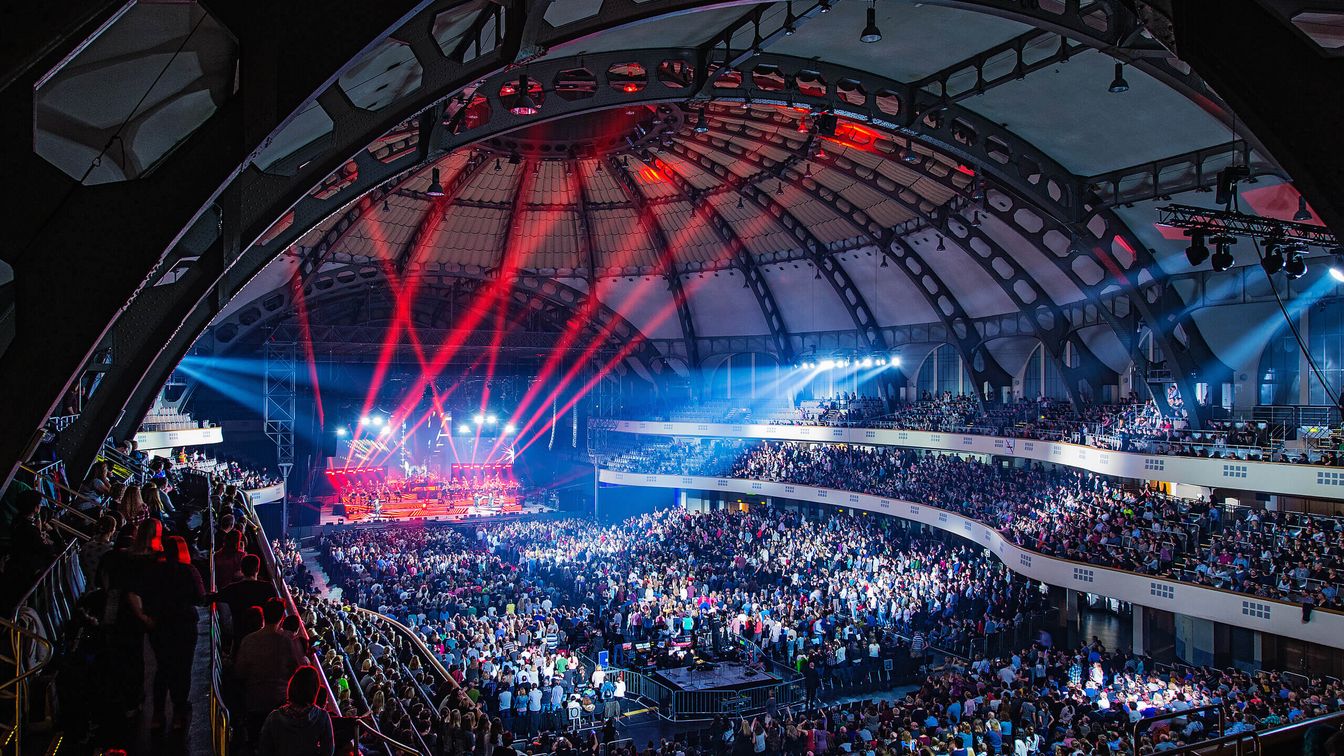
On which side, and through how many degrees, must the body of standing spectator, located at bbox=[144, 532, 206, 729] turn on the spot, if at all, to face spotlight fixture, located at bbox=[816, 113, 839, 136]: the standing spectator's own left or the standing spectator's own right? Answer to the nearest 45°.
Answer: approximately 45° to the standing spectator's own right

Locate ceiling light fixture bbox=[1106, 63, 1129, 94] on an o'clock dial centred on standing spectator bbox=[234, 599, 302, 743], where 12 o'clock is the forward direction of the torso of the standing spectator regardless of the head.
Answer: The ceiling light fixture is roughly at 2 o'clock from the standing spectator.

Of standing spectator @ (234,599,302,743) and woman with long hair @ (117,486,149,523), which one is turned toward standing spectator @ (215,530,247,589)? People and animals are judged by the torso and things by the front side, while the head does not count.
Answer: standing spectator @ (234,599,302,743)

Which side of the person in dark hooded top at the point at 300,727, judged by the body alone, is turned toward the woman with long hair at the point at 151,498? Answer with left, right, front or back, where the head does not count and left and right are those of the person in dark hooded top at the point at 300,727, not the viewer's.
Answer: front

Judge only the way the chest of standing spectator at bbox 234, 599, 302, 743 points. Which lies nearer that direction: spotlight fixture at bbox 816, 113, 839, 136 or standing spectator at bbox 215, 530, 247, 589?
the standing spectator

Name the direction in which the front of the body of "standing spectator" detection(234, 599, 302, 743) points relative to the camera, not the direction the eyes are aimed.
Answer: away from the camera

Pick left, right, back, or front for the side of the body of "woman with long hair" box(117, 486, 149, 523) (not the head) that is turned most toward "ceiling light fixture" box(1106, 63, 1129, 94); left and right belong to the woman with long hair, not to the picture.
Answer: right

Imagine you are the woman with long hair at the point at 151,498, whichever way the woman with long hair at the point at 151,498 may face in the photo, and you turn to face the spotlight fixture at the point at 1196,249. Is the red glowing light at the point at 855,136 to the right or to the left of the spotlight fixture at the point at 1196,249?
left

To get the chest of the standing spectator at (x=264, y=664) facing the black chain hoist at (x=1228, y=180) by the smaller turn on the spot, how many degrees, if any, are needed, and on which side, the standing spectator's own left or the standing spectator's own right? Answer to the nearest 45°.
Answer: approximately 90° to the standing spectator's own right

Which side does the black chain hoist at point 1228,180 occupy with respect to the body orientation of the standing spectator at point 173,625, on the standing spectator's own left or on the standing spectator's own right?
on the standing spectator's own right

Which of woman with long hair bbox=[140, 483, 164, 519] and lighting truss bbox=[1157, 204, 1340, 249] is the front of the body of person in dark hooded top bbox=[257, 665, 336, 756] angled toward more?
the woman with long hair

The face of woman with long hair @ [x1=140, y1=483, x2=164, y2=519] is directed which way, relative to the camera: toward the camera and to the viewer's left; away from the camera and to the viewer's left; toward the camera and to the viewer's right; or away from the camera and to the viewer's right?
away from the camera and to the viewer's right

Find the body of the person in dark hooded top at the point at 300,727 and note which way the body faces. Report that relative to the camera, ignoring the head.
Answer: away from the camera

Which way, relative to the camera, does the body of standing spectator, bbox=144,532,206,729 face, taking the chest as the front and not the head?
away from the camera
